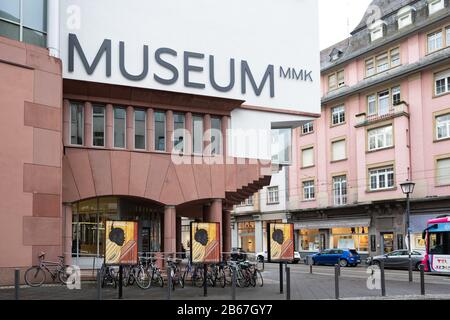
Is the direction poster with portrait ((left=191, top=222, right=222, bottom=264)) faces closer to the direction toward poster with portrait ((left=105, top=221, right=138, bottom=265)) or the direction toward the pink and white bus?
the poster with portrait

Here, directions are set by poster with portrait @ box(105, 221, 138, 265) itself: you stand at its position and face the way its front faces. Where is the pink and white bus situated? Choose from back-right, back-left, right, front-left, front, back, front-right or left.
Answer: back-left

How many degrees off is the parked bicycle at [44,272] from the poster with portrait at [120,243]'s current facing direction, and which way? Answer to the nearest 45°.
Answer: approximately 135° to its right

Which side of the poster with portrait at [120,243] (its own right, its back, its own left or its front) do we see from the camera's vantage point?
front

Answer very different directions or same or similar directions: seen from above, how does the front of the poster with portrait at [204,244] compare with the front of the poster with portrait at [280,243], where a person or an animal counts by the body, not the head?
same or similar directions

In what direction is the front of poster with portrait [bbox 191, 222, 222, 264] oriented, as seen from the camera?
facing the viewer

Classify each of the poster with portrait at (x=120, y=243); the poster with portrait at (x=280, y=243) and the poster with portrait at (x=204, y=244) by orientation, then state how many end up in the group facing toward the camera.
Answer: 3

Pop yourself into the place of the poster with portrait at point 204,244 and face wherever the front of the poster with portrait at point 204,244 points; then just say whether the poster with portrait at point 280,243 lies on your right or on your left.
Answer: on your left

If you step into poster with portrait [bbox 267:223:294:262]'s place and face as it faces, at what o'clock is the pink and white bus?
The pink and white bus is roughly at 7 o'clock from the poster with portrait.
